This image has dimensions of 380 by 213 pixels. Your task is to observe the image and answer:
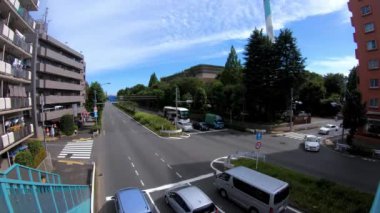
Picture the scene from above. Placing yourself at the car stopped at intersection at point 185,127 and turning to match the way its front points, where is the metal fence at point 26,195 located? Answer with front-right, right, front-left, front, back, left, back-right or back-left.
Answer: front-right

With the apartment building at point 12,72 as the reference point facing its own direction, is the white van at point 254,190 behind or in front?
in front

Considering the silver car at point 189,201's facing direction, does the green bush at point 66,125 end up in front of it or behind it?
in front

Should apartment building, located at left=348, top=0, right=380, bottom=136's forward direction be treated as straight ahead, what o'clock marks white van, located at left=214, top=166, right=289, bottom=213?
The white van is roughly at 11 o'clock from the apartment building.

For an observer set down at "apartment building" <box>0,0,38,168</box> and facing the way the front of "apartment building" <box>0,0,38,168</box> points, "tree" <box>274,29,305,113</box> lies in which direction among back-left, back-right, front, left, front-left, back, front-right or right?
front-left

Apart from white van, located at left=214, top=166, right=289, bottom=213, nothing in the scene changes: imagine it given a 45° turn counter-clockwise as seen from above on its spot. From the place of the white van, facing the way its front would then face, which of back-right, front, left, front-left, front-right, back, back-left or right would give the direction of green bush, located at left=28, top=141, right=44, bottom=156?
front

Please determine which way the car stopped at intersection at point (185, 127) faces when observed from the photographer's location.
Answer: facing the viewer and to the right of the viewer

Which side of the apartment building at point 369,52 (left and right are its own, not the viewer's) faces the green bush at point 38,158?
front

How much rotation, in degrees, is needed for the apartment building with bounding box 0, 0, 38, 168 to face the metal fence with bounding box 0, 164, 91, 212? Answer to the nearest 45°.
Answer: approximately 45° to its right

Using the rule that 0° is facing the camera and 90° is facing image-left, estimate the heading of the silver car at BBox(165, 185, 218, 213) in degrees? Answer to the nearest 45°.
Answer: approximately 135°

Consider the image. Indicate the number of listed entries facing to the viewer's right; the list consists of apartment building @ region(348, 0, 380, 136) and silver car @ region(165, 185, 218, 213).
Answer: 0
